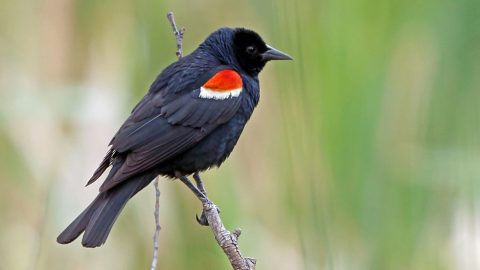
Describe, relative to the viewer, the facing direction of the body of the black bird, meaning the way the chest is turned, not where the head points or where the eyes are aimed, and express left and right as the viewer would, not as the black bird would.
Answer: facing to the right of the viewer
